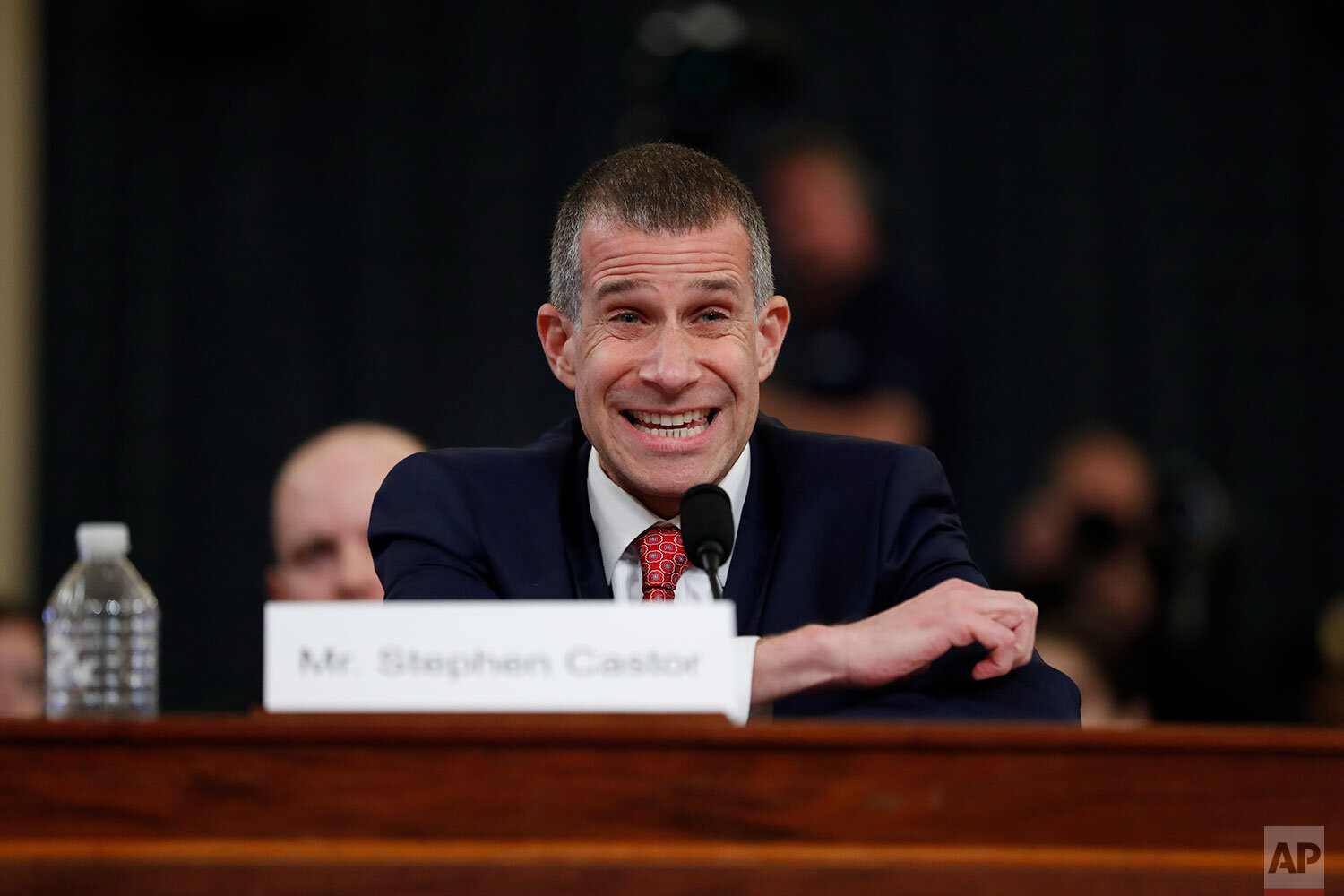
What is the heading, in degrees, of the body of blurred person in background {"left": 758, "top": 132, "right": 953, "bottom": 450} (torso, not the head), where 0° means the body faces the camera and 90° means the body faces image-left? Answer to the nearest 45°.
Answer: approximately 45°

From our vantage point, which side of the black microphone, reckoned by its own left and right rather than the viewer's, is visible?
back

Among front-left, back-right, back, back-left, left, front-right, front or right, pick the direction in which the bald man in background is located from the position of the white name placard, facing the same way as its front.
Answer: back

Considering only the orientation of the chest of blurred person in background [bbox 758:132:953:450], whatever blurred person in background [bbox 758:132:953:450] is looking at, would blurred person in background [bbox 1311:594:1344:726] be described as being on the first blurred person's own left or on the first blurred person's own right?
on the first blurred person's own left

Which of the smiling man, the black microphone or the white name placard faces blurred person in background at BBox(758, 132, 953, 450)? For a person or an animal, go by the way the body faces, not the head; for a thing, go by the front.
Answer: the black microphone

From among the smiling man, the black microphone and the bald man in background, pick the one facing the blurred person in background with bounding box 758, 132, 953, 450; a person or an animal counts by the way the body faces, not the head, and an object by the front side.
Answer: the black microphone

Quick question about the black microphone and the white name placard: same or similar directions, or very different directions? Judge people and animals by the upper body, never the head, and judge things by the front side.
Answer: very different directions

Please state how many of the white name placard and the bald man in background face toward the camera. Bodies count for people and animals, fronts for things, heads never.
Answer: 2

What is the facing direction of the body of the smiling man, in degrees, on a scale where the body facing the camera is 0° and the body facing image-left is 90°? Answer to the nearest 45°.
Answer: approximately 0°

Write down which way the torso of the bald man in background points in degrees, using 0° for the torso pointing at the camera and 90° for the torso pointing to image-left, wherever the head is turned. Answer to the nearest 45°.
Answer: approximately 0°
